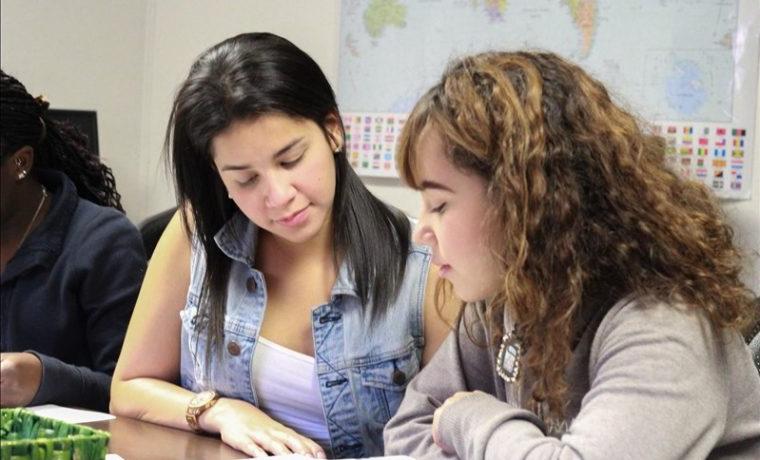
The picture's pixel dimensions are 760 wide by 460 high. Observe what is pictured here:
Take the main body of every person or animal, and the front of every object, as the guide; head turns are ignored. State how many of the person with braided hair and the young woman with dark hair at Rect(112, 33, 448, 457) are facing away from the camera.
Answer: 0

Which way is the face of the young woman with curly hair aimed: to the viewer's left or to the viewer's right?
to the viewer's left

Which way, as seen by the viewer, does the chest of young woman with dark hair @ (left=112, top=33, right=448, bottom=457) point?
toward the camera
